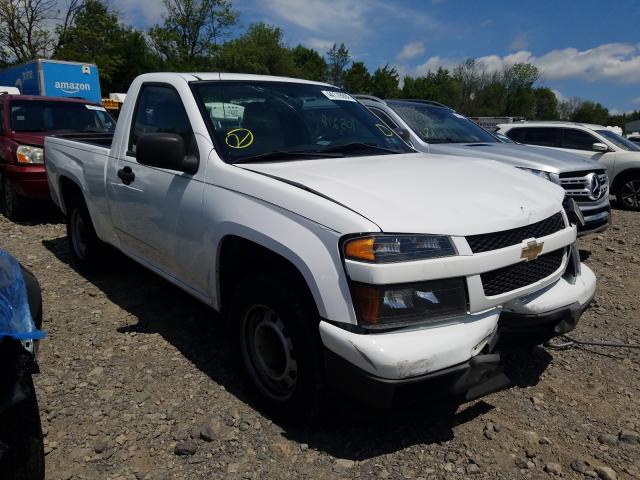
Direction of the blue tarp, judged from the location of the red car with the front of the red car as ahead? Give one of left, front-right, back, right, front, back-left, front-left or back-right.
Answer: front-right

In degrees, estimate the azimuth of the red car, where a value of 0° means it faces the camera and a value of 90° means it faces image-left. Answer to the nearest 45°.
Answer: approximately 315°

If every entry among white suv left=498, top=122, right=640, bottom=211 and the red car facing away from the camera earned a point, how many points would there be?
0

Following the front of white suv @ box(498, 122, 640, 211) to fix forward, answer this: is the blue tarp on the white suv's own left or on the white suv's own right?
on the white suv's own right

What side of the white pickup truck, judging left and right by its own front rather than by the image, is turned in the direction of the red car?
back

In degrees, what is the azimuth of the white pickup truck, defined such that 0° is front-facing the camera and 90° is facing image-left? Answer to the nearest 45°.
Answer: approximately 315°

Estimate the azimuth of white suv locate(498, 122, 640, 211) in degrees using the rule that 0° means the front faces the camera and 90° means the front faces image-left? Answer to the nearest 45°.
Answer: approximately 315°

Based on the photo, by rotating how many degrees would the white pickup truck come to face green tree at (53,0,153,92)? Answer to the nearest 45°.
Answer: approximately 180°

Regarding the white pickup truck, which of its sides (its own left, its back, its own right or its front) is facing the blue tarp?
right

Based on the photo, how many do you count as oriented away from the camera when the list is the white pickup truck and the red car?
0
